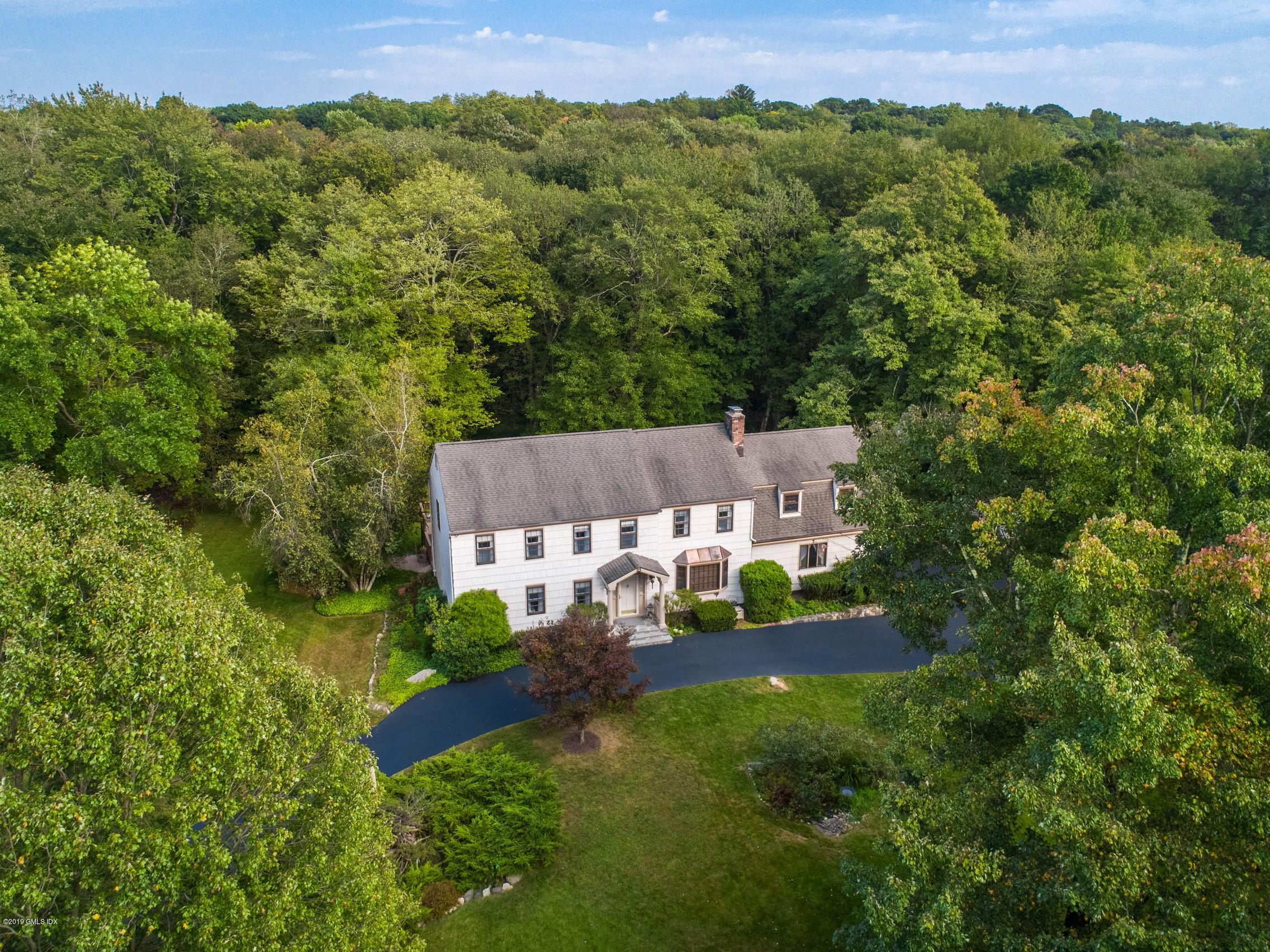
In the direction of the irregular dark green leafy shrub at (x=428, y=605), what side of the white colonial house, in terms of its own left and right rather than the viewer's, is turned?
right

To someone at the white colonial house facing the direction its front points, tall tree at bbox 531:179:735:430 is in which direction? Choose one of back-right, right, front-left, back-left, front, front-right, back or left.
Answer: back

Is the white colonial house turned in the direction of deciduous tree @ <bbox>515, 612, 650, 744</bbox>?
yes

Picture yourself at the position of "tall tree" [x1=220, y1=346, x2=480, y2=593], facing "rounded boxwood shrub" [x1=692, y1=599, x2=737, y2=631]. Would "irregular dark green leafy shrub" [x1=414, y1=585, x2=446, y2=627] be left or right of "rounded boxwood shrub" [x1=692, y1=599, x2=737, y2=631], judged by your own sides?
right

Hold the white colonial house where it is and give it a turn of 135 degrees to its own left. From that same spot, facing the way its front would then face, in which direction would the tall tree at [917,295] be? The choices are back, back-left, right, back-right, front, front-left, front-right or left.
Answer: front

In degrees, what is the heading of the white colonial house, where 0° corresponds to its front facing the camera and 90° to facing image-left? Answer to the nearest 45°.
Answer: approximately 0°

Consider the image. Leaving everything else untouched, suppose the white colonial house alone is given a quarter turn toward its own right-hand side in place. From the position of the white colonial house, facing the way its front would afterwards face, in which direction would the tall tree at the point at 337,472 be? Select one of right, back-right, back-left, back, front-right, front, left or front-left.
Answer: front

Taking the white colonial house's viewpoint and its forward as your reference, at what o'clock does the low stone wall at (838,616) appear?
The low stone wall is roughly at 9 o'clock from the white colonial house.

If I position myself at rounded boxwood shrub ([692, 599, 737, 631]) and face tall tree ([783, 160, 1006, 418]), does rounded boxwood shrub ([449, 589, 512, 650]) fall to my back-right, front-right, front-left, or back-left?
back-left

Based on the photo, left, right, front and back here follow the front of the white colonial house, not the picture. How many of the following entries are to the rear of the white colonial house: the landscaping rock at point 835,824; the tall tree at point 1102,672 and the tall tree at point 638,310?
1

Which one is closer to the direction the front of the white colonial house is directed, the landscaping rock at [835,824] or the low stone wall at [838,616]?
the landscaping rock
